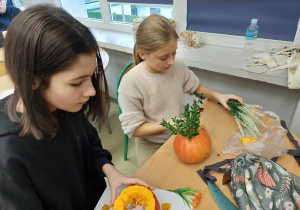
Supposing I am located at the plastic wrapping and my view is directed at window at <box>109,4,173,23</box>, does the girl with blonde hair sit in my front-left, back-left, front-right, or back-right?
front-left

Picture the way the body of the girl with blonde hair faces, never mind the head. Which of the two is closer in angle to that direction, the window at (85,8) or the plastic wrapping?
the plastic wrapping

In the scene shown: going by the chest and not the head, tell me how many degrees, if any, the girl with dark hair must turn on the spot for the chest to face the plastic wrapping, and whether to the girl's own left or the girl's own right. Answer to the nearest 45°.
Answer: approximately 45° to the girl's own left

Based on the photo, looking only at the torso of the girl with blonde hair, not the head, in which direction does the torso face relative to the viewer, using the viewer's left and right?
facing the viewer and to the right of the viewer

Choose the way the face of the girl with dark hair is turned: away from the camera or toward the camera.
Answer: toward the camera

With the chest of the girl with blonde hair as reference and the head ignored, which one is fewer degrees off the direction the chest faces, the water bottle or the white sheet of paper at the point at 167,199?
the white sheet of paper

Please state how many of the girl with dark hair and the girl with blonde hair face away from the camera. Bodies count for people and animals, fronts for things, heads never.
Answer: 0

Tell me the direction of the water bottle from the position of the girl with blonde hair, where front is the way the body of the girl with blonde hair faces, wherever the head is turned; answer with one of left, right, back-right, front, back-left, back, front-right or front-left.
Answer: left

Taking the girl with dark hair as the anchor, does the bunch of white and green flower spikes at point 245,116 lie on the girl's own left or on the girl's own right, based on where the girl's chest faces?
on the girl's own left

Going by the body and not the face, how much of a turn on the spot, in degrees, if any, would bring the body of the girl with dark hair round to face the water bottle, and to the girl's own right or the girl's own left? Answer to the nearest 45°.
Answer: approximately 45° to the girl's own left

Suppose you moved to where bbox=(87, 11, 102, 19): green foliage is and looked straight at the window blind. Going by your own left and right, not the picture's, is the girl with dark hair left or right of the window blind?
right

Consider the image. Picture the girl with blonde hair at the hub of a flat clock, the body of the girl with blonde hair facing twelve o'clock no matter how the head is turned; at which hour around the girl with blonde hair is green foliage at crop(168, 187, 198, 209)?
The green foliage is roughly at 1 o'clock from the girl with blonde hair.
